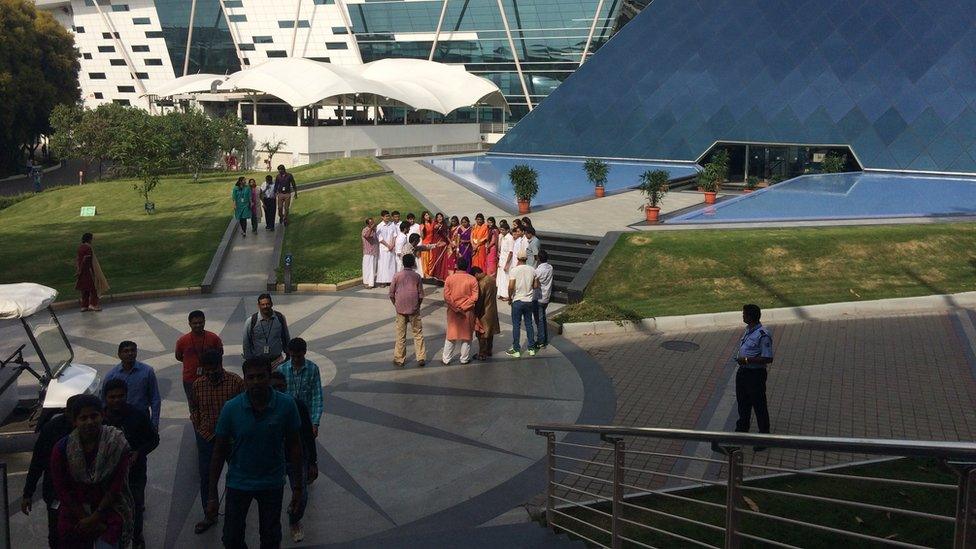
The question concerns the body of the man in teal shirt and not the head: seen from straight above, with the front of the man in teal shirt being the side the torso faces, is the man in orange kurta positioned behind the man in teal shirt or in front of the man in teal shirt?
behind

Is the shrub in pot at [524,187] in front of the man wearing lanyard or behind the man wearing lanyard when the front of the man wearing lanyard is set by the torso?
behind

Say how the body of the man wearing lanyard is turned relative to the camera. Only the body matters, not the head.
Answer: toward the camera

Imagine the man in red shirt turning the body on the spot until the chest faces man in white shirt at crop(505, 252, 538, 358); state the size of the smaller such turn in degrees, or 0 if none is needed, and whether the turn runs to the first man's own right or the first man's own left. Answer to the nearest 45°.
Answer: approximately 135° to the first man's own left

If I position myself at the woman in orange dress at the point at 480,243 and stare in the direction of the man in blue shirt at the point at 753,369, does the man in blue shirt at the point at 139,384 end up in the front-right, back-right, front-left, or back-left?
front-right

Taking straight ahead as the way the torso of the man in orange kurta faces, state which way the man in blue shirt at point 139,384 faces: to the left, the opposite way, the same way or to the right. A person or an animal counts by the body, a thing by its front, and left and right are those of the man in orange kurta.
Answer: the opposite way

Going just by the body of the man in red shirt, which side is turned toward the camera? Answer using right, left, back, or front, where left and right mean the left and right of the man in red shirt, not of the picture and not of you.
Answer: front

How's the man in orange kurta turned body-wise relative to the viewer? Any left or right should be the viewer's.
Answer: facing away from the viewer

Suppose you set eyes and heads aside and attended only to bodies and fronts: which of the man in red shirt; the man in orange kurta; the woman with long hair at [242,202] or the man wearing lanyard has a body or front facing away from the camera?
the man in orange kurta

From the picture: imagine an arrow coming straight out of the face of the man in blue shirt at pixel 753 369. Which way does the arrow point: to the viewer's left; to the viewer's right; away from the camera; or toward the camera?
to the viewer's left

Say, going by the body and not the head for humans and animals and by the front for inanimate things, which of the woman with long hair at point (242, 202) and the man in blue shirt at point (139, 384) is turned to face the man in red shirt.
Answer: the woman with long hair

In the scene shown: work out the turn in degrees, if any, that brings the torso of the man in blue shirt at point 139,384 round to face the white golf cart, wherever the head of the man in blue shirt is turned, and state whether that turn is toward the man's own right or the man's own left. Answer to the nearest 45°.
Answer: approximately 135° to the man's own right

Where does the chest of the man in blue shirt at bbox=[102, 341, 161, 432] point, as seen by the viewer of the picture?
toward the camera
